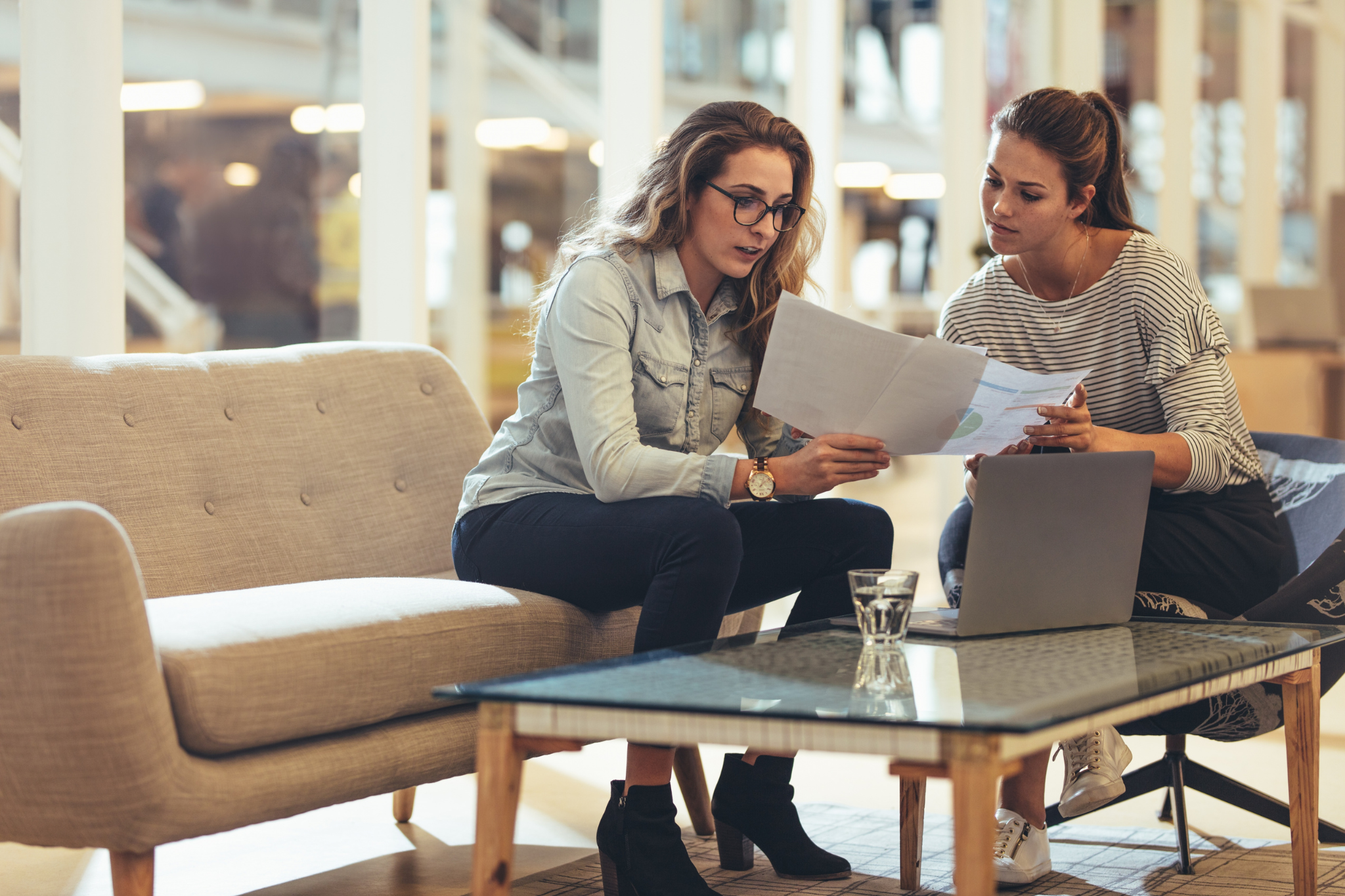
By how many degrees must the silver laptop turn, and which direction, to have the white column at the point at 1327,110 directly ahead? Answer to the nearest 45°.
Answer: approximately 45° to its right

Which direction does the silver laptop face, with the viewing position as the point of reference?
facing away from the viewer and to the left of the viewer

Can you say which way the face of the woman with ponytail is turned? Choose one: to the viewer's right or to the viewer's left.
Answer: to the viewer's left

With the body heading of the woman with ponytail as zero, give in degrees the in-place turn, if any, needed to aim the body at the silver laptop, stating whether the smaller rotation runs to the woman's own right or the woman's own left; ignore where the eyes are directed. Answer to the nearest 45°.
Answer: approximately 45° to the woman's own left

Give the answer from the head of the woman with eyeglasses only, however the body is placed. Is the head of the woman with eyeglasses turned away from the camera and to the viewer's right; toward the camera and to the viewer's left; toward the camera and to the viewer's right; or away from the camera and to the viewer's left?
toward the camera and to the viewer's right

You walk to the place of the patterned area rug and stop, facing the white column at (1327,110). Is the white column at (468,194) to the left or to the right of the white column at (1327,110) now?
left

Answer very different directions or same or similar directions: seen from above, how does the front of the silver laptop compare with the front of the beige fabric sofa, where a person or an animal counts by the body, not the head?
very different directions

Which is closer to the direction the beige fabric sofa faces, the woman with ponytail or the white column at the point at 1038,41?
the woman with ponytail
